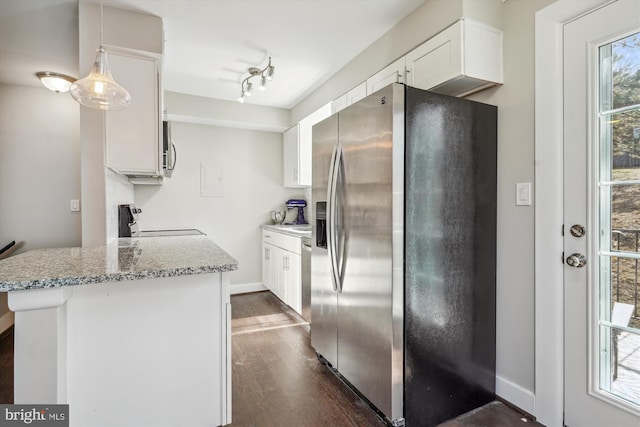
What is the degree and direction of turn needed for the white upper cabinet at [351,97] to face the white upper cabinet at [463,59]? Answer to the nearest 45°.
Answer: approximately 90° to its left

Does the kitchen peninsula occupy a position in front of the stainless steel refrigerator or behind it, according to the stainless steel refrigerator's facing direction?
in front

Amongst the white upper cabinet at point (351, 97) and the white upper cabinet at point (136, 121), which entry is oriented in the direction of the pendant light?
the white upper cabinet at point (351, 97)

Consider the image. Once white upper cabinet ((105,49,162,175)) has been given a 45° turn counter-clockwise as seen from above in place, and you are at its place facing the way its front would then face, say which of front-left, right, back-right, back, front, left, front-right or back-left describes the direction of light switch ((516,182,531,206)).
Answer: right

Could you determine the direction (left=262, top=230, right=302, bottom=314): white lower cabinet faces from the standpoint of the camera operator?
facing the viewer and to the left of the viewer

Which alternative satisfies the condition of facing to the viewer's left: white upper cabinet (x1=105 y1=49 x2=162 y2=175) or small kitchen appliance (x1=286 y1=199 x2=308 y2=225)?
the small kitchen appliance

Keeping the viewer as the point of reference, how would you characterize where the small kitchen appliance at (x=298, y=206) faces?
facing to the left of the viewer

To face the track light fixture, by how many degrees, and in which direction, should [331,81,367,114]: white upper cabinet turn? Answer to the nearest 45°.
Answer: approximately 45° to its right

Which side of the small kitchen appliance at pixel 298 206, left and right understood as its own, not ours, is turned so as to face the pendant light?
left

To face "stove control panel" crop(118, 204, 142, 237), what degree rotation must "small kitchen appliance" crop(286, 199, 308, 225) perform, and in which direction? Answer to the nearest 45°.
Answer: approximately 45° to its left

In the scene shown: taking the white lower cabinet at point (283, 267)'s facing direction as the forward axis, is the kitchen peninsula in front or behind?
in front

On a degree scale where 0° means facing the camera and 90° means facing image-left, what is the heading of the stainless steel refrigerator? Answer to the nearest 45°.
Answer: approximately 45°
